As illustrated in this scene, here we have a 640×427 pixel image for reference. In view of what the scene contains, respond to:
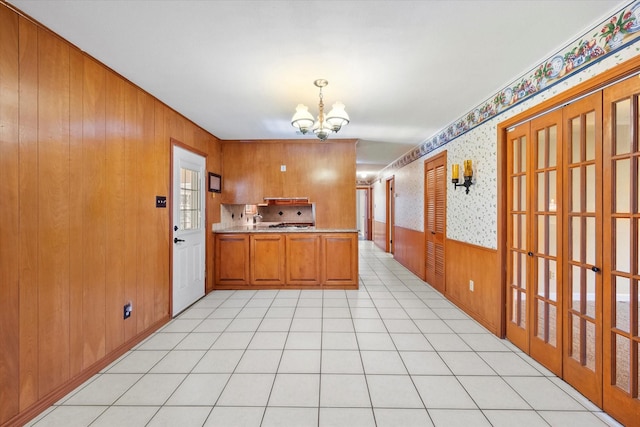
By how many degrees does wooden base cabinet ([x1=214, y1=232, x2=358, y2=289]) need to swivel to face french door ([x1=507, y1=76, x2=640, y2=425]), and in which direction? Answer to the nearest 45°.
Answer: approximately 45° to its left

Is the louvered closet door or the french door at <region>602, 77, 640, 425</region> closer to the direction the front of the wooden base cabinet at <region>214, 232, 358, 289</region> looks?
the french door

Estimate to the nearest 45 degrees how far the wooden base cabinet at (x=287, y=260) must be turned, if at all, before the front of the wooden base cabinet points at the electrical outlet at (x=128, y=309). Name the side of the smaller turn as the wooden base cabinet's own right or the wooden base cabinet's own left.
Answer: approximately 45° to the wooden base cabinet's own right

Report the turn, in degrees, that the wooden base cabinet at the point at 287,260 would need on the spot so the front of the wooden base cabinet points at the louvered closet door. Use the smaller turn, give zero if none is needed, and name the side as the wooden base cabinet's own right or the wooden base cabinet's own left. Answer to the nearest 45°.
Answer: approximately 90° to the wooden base cabinet's own left

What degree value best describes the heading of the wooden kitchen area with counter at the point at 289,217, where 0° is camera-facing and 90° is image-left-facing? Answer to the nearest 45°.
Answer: approximately 0°
